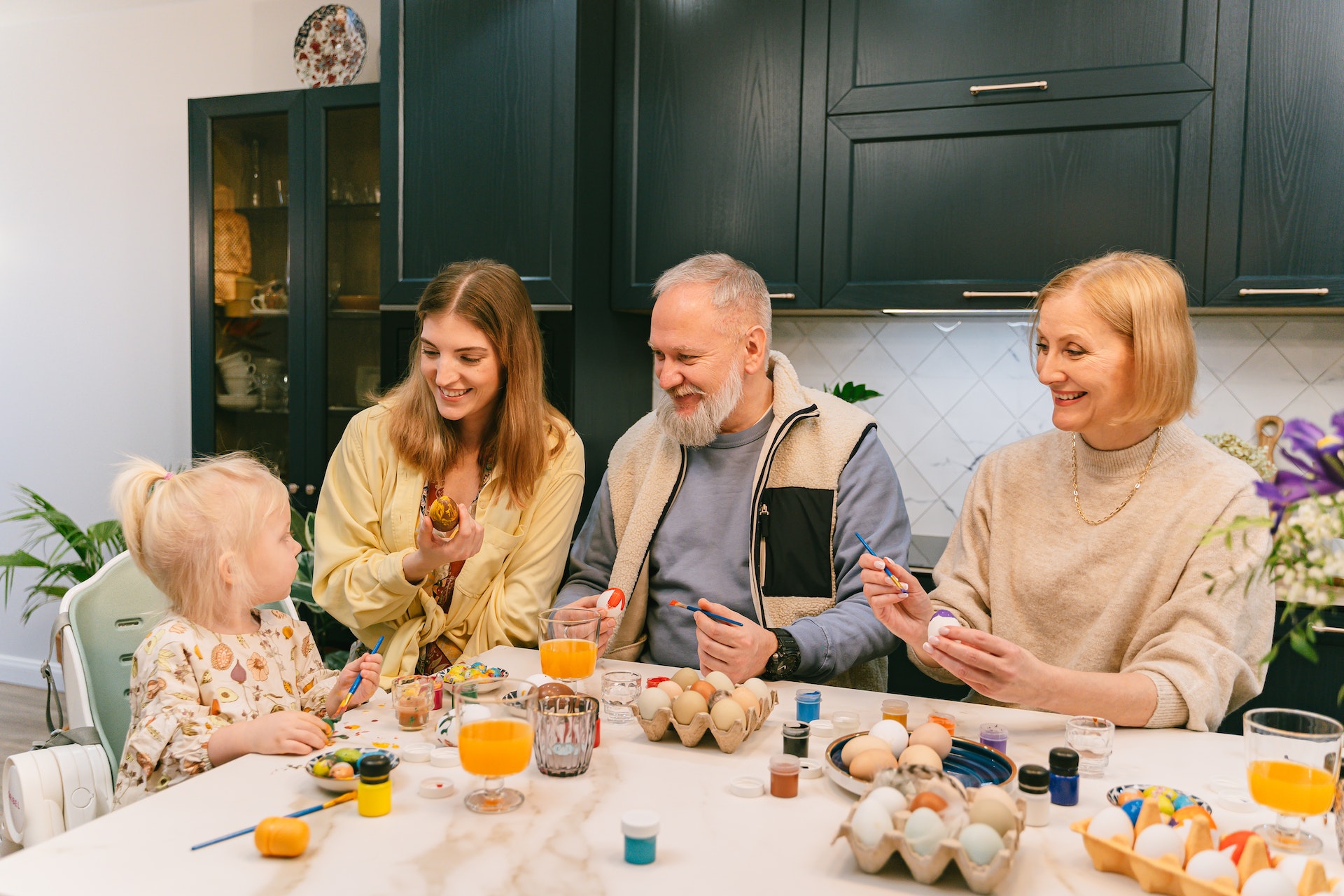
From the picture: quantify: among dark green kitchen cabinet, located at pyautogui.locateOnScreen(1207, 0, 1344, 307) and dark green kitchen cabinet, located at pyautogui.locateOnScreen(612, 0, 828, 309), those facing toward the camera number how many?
2

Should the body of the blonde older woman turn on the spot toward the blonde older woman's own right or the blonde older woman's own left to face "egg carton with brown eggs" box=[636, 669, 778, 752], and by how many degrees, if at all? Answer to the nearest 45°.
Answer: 0° — they already face it

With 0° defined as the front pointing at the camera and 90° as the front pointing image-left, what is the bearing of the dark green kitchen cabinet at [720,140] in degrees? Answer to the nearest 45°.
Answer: approximately 0°
